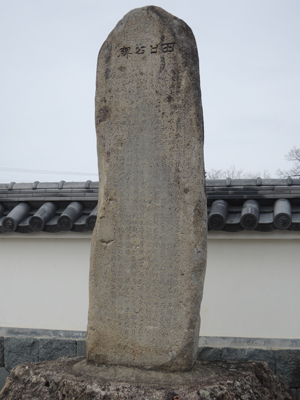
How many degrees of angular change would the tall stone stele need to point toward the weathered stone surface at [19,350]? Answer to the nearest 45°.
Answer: approximately 135° to its right

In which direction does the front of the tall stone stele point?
toward the camera

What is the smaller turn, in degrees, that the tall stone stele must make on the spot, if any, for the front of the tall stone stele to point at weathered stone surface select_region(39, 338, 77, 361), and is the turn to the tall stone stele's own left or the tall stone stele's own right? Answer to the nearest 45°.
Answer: approximately 135° to the tall stone stele's own right
